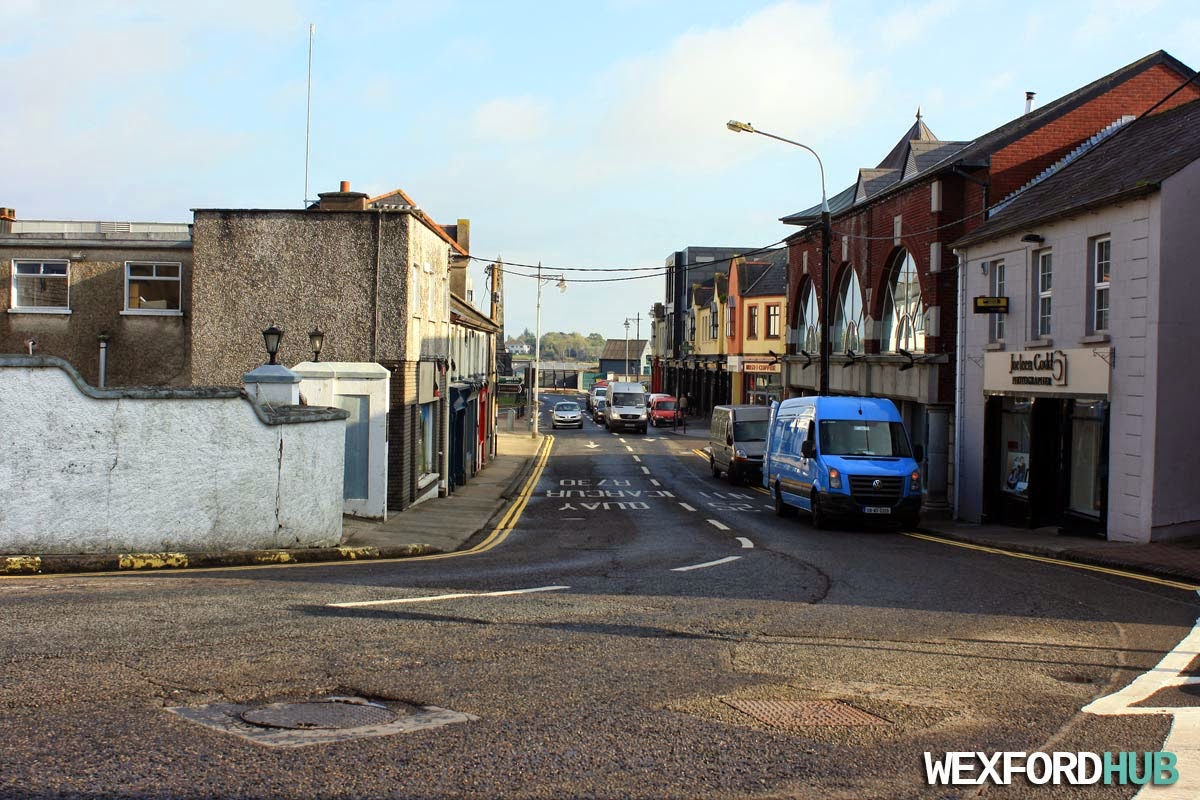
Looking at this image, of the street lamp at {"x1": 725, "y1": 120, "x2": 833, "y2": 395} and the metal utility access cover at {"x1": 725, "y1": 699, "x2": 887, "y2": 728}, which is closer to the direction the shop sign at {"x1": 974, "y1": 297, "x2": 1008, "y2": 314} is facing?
the metal utility access cover

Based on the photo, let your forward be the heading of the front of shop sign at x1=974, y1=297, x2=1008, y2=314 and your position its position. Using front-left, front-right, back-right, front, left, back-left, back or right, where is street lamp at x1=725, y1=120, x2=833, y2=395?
back-right

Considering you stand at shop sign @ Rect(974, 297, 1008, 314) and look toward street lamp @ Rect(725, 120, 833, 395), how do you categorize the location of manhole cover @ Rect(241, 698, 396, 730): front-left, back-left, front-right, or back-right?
back-left

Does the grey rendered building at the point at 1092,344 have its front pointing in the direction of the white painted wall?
yes

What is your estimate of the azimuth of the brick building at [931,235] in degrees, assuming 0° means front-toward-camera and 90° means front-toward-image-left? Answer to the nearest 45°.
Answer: approximately 45°

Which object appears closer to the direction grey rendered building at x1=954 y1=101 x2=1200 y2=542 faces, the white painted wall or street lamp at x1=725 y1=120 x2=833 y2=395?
the white painted wall
